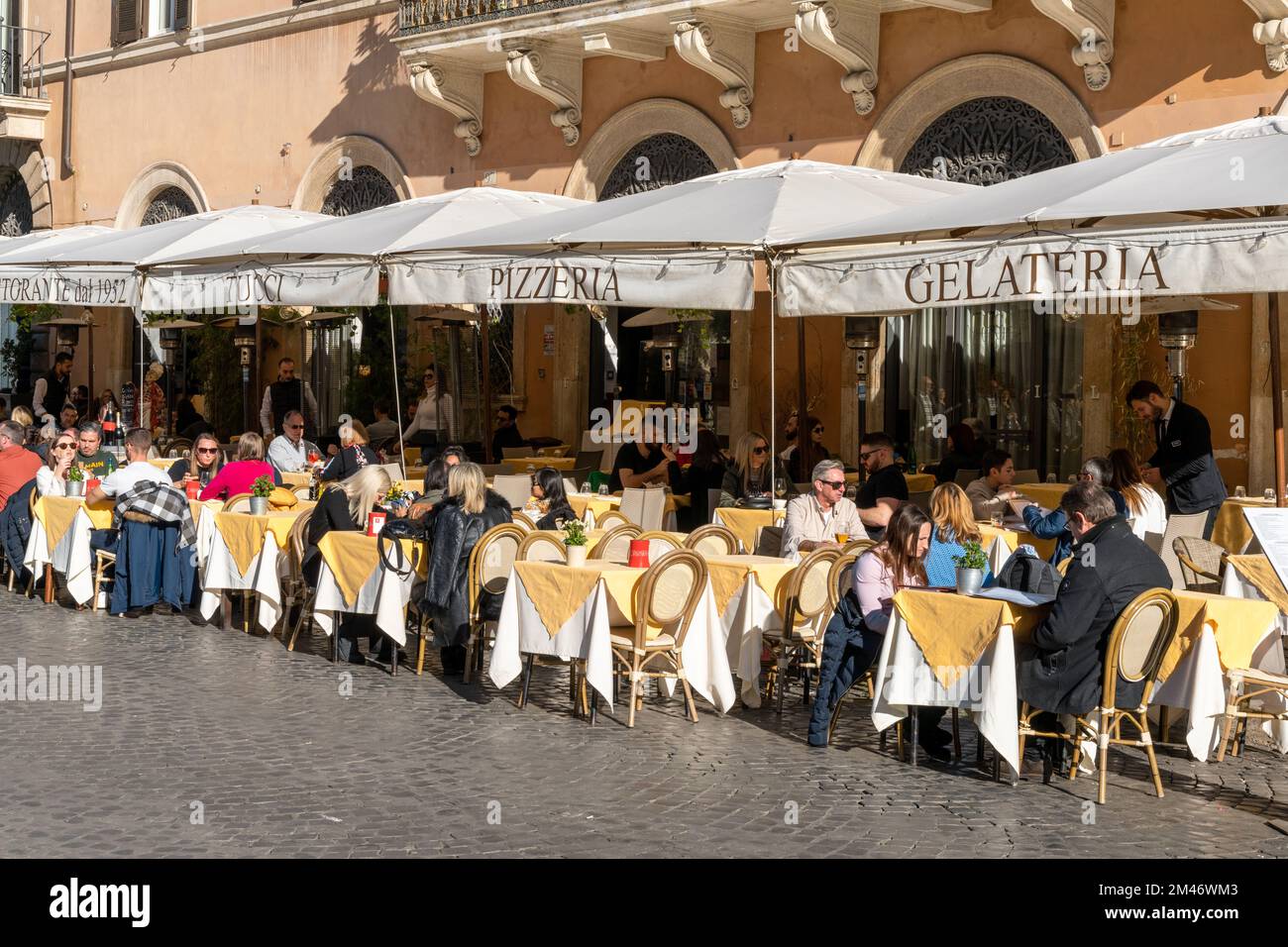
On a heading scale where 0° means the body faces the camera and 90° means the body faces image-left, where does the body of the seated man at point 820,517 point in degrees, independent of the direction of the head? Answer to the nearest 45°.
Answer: approximately 315°

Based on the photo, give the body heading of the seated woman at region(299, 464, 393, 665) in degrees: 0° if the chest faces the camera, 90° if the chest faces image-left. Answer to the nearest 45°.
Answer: approximately 270°

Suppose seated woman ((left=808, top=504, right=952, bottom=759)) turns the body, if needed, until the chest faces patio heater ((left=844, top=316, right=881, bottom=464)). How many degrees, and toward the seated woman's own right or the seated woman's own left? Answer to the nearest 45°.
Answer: approximately 90° to the seated woman's own left

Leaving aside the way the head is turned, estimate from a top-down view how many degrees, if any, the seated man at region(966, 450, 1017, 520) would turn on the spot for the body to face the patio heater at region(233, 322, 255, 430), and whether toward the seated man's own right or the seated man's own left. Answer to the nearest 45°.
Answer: approximately 135° to the seated man's own left

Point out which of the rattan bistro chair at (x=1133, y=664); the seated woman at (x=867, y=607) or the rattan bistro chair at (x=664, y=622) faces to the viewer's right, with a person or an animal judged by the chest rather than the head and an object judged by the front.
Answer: the seated woman

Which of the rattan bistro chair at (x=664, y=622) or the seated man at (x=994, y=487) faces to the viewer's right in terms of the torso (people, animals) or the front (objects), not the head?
the seated man

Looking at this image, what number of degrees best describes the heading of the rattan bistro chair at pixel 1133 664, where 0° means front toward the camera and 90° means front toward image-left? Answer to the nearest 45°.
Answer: approximately 135°

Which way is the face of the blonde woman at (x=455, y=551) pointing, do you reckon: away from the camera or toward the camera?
away from the camera

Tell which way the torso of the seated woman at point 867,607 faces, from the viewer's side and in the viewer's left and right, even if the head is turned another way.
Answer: facing to the right of the viewer

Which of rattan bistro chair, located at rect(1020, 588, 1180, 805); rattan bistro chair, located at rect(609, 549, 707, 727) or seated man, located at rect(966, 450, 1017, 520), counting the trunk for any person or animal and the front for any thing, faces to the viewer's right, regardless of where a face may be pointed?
the seated man
